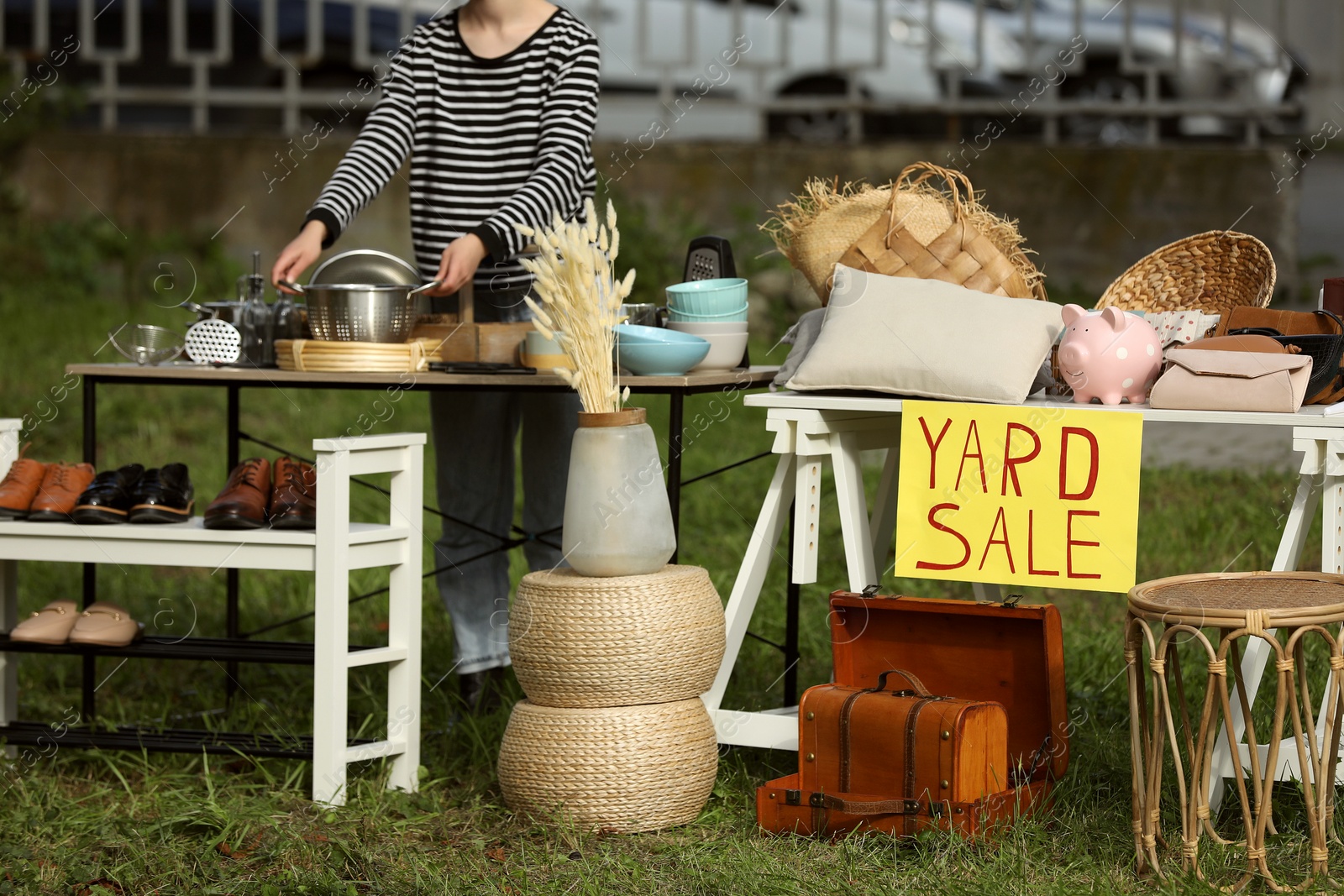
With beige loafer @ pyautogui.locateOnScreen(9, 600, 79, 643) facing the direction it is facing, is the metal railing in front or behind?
behind

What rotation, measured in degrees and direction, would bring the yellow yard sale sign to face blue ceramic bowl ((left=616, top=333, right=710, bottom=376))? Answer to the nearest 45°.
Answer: approximately 90° to its right

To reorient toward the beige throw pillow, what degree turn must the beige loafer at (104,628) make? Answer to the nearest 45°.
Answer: approximately 90° to its left

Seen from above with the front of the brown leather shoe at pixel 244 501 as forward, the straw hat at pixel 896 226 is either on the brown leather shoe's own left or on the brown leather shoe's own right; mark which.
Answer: on the brown leather shoe's own left

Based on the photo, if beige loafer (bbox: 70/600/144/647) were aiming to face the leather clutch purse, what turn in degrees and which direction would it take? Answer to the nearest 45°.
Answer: approximately 90° to its left

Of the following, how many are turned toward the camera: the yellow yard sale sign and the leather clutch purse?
2

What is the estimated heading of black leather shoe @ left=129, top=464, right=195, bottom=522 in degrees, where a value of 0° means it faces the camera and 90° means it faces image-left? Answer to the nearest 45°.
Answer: approximately 45°

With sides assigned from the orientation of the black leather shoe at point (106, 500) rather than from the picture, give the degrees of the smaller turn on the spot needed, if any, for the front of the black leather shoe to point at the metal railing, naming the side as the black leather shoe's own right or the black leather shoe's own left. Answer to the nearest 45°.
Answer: approximately 180°

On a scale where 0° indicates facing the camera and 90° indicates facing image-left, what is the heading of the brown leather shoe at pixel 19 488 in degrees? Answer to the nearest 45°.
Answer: approximately 45°

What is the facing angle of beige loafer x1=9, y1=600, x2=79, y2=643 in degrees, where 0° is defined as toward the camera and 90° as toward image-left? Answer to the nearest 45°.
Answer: approximately 45°

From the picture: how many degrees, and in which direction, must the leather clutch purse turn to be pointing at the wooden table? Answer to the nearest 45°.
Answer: approximately 90° to its right
